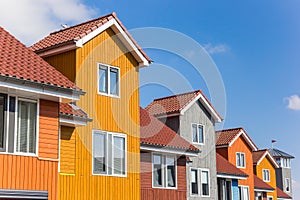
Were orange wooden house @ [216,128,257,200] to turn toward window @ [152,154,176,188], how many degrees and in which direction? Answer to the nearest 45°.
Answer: approximately 45° to its right

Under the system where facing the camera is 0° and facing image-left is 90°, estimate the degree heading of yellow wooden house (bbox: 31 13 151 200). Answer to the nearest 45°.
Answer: approximately 315°

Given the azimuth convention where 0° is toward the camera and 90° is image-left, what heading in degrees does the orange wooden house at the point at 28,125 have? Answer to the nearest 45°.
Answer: approximately 315°

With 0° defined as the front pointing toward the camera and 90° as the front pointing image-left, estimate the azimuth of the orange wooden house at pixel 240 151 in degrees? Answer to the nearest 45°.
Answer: approximately 315°

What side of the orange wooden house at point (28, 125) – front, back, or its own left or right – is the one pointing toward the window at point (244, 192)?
left

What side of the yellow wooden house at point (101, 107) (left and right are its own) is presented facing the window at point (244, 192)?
left

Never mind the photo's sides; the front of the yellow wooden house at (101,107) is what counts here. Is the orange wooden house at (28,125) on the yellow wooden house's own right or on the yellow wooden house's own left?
on the yellow wooden house's own right
